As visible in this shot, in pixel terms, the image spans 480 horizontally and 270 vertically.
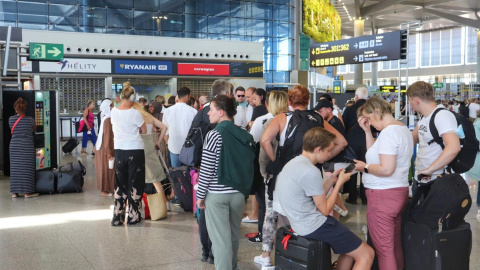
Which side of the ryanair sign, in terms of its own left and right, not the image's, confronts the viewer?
front

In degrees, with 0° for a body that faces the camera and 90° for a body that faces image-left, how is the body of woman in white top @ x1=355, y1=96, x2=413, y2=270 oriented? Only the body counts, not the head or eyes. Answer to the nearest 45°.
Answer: approximately 90°

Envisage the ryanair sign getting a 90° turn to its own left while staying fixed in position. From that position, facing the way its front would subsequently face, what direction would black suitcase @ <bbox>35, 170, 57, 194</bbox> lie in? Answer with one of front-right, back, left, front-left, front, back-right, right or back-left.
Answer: right

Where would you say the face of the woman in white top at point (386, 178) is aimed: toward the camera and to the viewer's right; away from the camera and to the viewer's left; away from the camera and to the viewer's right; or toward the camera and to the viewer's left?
toward the camera and to the viewer's left

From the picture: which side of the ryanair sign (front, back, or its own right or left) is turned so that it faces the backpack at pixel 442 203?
front

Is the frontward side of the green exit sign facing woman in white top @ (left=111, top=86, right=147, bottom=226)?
yes

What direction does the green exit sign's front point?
toward the camera

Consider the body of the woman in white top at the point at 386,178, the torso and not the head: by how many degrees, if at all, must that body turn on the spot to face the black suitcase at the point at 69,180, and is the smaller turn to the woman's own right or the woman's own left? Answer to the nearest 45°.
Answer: approximately 45° to the woman's own right

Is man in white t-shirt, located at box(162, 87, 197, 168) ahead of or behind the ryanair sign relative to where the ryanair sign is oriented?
ahead

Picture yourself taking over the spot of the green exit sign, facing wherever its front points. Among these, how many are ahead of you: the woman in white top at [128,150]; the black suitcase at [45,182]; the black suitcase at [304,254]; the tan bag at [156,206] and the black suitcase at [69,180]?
5

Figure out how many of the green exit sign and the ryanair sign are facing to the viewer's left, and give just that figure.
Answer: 0

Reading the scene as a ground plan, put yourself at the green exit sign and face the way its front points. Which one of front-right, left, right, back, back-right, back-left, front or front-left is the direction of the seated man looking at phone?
front
